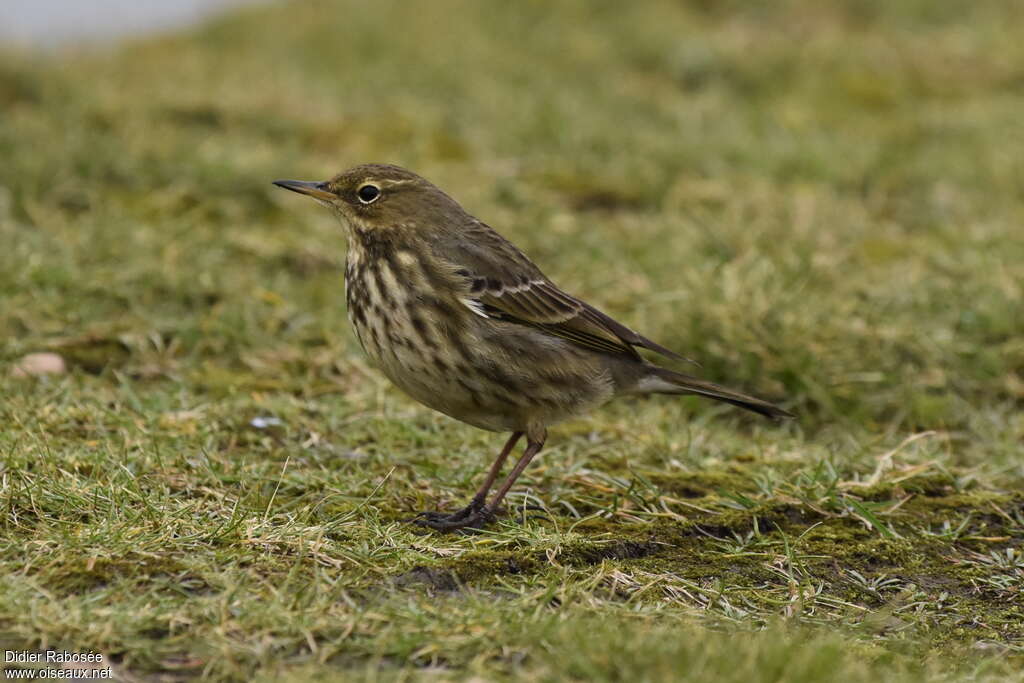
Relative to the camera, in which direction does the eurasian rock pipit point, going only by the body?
to the viewer's left
